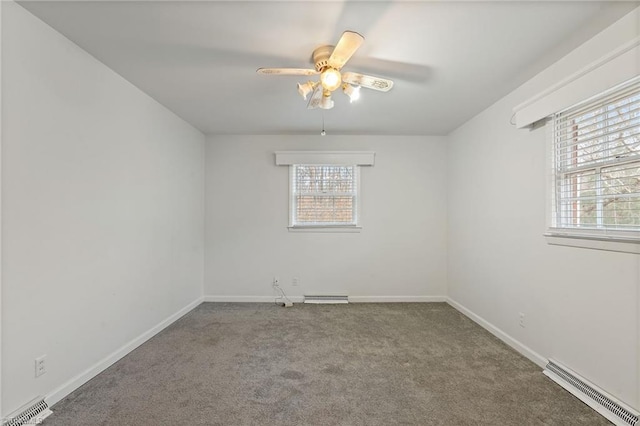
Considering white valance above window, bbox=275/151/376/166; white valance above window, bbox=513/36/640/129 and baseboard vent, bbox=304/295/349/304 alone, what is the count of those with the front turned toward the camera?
2

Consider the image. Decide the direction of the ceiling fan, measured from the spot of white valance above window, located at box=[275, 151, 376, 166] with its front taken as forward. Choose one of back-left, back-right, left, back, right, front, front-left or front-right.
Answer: front

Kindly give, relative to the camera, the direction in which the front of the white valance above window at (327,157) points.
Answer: facing the viewer

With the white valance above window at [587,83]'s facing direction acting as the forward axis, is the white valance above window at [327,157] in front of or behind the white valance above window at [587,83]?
in front

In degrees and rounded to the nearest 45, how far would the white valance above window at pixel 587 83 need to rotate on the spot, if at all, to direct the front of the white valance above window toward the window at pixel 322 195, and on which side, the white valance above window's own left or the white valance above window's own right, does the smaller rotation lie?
0° — it already faces it

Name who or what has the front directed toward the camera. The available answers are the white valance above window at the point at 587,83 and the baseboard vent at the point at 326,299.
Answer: the baseboard vent

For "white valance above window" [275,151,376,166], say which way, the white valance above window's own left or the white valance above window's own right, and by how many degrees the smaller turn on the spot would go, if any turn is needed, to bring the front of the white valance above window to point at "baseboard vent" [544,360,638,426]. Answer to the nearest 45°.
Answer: approximately 45° to the white valance above window's own left

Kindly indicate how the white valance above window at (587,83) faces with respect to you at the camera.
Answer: facing to the left of the viewer

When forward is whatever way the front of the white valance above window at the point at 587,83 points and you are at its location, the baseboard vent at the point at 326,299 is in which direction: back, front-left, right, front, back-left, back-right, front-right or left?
front

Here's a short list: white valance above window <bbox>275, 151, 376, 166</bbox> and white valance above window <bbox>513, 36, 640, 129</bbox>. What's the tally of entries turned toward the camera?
1

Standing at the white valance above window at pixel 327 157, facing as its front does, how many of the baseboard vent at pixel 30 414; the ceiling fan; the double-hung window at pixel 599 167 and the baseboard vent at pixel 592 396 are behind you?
0

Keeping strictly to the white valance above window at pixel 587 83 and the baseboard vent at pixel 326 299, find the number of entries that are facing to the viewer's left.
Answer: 1

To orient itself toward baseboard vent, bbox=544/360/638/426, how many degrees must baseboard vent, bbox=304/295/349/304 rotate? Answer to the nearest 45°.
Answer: approximately 45° to its left

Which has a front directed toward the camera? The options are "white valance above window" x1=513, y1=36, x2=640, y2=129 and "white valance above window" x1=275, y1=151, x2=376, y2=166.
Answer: "white valance above window" x1=275, y1=151, x2=376, y2=166

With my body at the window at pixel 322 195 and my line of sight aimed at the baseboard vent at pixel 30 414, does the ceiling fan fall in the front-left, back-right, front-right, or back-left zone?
front-left

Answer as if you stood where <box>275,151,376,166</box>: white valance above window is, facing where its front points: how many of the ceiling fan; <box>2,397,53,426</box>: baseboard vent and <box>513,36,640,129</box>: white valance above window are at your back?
0

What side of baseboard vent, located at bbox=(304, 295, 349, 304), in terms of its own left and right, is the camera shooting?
front
